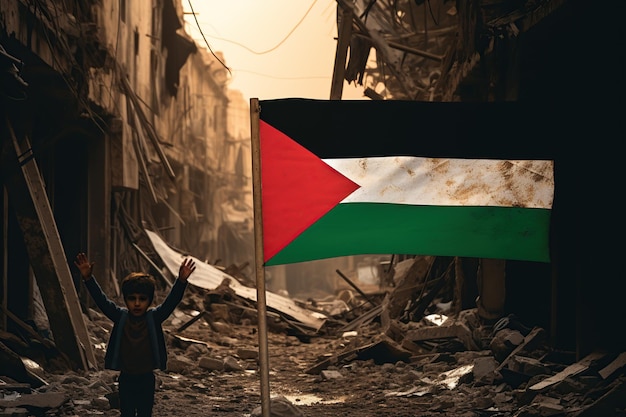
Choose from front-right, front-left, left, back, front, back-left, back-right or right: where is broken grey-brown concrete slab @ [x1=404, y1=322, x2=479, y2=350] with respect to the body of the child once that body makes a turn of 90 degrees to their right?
back-right

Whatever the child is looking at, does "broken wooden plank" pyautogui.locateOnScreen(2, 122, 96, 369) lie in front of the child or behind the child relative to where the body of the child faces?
behind

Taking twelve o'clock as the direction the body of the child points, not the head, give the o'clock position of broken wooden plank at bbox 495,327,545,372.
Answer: The broken wooden plank is roughly at 8 o'clock from the child.

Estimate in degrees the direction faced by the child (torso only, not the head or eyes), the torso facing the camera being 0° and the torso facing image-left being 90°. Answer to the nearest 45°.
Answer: approximately 0°

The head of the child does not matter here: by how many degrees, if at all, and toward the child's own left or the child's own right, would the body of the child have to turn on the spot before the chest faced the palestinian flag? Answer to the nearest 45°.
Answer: approximately 90° to the child's own left
